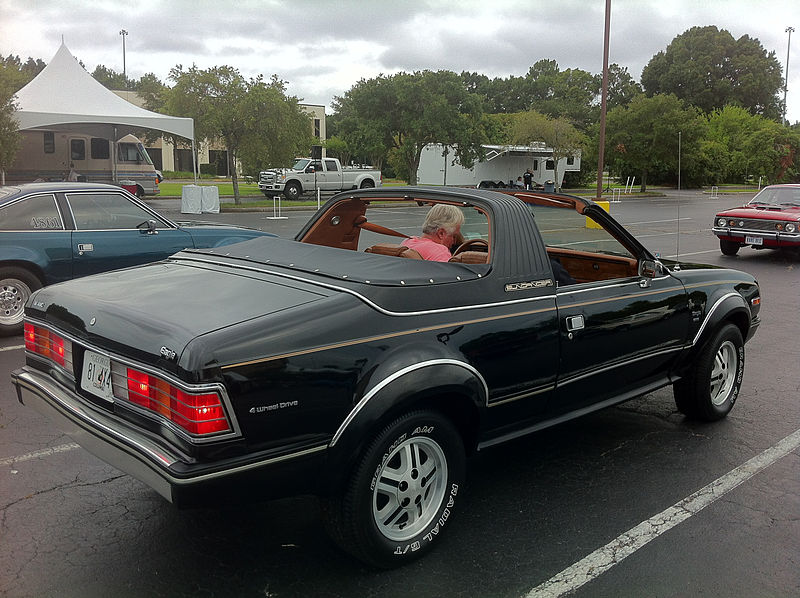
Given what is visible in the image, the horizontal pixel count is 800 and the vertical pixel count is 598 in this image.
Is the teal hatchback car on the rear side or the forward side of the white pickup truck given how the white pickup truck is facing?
on the forward side

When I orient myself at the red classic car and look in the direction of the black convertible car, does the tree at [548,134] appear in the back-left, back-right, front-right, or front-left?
back-right

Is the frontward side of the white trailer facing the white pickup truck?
no

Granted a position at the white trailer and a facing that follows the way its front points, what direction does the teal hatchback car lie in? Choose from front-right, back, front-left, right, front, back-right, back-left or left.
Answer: right

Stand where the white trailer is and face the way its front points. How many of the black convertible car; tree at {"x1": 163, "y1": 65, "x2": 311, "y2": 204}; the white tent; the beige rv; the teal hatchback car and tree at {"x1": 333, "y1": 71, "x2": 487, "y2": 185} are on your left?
0

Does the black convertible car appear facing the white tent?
no

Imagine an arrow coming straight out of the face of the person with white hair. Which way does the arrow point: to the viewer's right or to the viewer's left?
to the viewer's right

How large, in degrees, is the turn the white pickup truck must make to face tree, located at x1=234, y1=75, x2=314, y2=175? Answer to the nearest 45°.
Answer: approximately 45° to its left

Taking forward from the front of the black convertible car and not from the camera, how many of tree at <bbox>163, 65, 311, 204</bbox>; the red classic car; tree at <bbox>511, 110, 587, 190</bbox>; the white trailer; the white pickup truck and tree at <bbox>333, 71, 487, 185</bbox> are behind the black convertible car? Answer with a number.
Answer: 0

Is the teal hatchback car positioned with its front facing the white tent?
no

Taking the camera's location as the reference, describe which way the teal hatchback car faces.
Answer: facing to the right of the viewer

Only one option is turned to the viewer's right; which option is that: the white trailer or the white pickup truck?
the white trailer

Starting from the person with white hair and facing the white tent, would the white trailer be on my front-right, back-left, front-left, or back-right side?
front-right

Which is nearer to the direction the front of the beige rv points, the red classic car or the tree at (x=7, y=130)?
the red classic car

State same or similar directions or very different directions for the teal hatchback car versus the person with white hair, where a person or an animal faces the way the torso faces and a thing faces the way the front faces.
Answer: same or similar directions

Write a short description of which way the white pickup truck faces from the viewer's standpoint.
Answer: facing the viewer and to the left of the viewer

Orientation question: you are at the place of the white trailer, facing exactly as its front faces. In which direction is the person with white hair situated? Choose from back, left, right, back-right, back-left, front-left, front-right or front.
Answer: right

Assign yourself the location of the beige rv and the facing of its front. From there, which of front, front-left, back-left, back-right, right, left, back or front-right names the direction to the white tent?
right

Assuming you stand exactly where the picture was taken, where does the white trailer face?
facing to the right of the viewer

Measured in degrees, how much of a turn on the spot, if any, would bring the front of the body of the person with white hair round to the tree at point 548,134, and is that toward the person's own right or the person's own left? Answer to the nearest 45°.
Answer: approximately 45° to the person's own left
